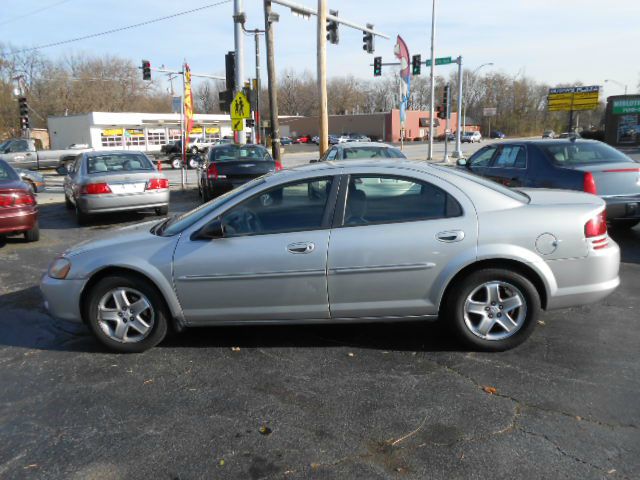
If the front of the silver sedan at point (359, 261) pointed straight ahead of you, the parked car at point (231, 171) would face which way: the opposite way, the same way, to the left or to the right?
to the right

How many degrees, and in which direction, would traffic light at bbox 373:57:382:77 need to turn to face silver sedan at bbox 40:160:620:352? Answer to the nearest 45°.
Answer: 0° — it already faces it

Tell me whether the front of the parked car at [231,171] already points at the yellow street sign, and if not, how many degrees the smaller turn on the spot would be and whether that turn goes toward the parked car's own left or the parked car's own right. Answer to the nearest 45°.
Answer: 0° — it already faces it

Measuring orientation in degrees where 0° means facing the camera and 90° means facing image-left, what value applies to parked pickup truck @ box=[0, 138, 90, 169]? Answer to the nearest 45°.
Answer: approximately 90°

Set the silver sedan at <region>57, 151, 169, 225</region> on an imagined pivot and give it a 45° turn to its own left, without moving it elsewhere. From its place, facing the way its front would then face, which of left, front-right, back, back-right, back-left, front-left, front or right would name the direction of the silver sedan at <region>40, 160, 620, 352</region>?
back-left

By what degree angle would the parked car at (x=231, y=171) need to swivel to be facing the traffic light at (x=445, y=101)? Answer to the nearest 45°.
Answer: approximately 45° to its right

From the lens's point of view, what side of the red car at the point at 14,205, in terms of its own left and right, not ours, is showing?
back

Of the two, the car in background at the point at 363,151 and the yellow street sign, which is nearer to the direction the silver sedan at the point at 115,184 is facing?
the yellow street sign

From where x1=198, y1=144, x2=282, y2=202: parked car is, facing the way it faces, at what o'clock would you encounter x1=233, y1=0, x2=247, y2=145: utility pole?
The utility pole is roughly at 12 o'clock from the parked car.

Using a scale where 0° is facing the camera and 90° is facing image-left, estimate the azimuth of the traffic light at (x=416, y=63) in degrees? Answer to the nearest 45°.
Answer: approximately 0°

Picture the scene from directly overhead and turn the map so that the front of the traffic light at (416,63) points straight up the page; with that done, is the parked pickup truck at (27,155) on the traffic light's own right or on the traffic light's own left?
on the traffic light's own right

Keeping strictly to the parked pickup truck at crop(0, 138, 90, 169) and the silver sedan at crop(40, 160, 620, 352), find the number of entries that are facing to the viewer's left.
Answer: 2
